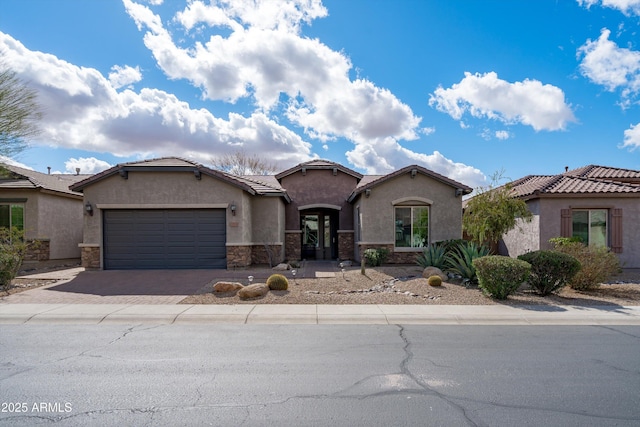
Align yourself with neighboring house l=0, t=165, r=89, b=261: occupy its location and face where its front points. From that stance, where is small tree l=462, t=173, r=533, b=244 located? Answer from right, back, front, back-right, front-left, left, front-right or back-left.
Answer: left

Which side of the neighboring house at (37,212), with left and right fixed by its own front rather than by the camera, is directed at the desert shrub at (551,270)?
left

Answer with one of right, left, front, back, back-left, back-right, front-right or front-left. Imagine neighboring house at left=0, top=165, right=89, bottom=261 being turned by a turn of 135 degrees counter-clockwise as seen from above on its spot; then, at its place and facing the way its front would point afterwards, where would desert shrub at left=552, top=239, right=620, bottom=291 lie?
front-right

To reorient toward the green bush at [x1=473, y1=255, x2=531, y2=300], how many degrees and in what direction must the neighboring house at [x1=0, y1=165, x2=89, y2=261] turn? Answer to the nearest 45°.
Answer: approximately 90° to its left

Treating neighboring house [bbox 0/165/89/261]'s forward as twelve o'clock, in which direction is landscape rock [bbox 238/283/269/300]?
The landscape rock is roughly at 10 o'clock from the neighboring house.

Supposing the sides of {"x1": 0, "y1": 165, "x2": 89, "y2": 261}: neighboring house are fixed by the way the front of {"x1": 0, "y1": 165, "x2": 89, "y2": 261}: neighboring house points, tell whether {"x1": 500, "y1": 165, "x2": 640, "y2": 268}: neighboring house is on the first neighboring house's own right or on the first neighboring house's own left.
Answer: on the first neighboring house's own left

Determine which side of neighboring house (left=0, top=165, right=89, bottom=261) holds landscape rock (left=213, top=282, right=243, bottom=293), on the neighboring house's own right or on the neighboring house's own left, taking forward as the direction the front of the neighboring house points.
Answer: on the neighboring house's own left

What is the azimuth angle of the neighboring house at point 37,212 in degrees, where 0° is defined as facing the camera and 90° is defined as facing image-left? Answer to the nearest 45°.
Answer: approximately 45°

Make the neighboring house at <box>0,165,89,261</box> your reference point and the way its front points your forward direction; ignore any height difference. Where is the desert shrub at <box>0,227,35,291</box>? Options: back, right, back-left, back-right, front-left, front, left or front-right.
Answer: front-left

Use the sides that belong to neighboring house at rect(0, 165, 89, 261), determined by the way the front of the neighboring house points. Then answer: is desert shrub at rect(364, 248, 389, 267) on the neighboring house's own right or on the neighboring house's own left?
on the neighboring house's own left

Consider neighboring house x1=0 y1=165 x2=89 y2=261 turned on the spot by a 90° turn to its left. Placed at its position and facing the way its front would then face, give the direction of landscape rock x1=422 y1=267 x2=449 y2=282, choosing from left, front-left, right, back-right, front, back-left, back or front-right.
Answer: front

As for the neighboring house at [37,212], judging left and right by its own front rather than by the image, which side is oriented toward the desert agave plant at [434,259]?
left
